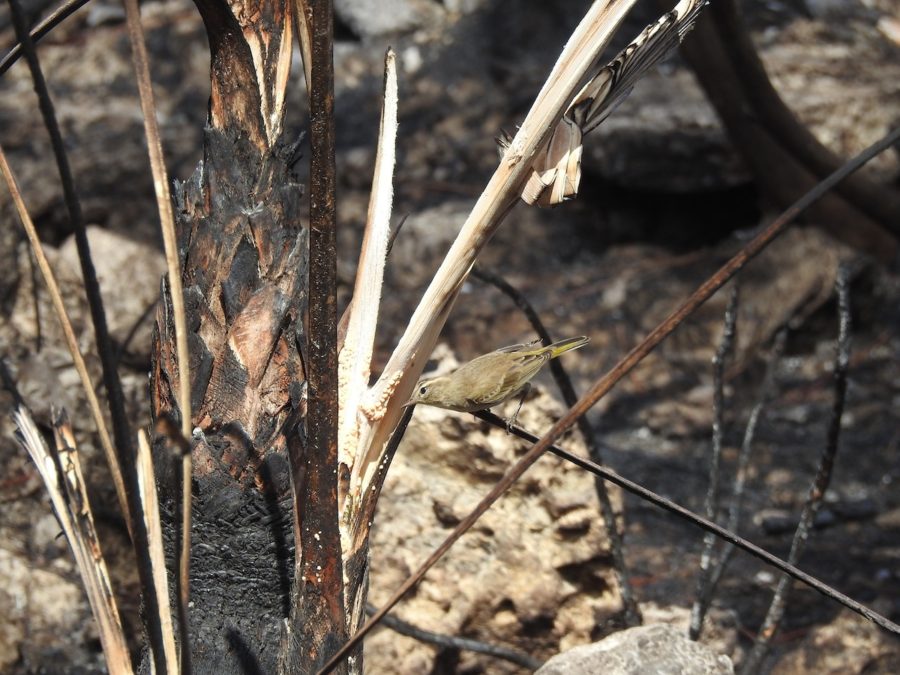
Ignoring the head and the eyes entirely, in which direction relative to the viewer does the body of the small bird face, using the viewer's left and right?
facing to the left of the viewer
